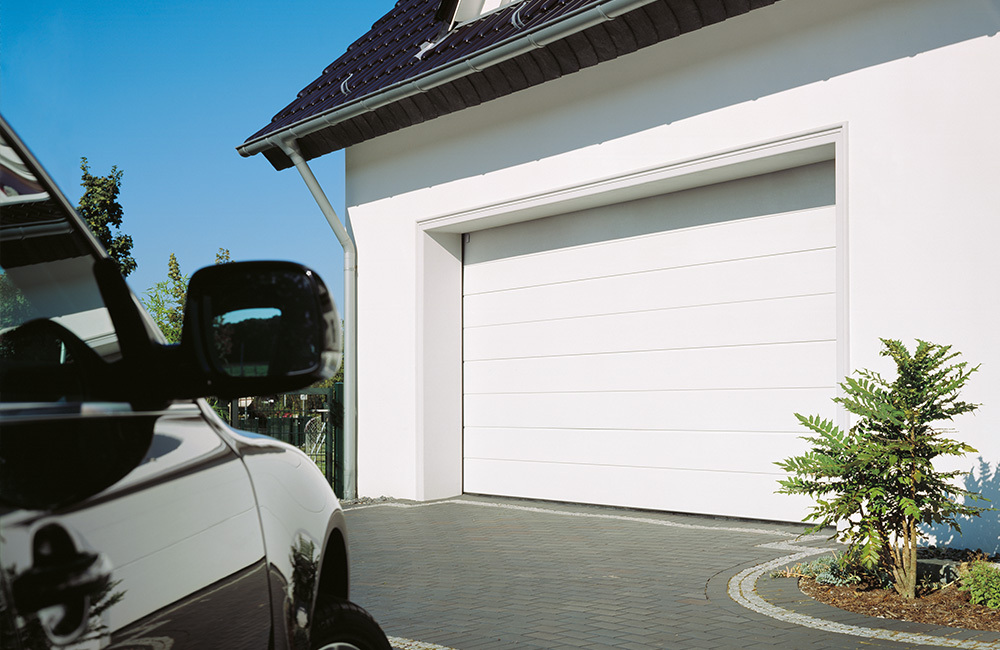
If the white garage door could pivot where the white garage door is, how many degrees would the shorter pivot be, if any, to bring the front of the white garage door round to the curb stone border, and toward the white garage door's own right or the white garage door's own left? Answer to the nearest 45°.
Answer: approximately 45° to the white garage door's own left

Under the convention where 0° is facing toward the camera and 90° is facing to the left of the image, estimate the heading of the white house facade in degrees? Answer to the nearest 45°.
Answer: approximately 45°

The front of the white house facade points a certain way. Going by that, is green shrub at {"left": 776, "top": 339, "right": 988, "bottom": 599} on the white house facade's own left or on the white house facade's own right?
on the white house facade's own left

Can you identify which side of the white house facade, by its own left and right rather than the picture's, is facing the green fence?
right

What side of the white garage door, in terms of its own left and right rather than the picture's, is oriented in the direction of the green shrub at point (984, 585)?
left

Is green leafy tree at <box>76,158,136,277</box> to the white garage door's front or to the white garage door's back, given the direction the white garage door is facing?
to the back

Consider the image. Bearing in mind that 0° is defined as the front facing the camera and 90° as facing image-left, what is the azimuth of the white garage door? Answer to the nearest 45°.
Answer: approximately 45°
